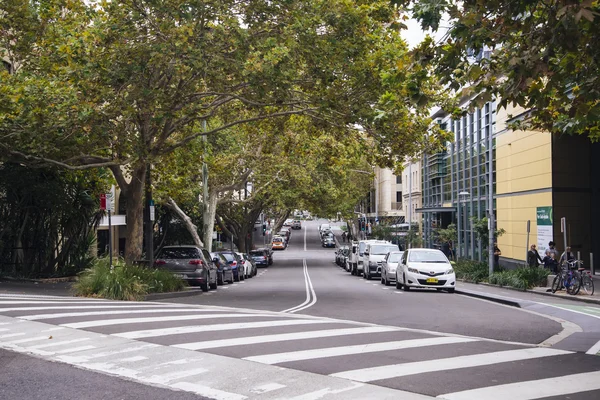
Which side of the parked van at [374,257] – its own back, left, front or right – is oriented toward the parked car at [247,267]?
right

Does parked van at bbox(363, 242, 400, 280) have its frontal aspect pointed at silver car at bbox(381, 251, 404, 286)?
yes

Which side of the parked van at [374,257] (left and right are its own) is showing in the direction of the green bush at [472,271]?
left

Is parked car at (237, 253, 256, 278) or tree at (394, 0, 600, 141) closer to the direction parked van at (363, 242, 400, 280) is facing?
the tree

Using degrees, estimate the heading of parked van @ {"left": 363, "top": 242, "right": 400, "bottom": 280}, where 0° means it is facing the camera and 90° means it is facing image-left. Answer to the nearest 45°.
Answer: approximately 0°

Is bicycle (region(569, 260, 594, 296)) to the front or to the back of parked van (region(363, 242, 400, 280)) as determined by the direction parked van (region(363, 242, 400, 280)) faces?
to the front

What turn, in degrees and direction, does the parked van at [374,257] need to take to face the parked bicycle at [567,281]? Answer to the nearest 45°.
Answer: approximately 45° to its left

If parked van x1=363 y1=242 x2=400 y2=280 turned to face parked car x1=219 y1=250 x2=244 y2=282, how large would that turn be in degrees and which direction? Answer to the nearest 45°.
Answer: approximately 90° to its right

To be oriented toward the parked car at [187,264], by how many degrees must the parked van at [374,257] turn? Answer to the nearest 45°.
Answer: approximately 45° to its right
